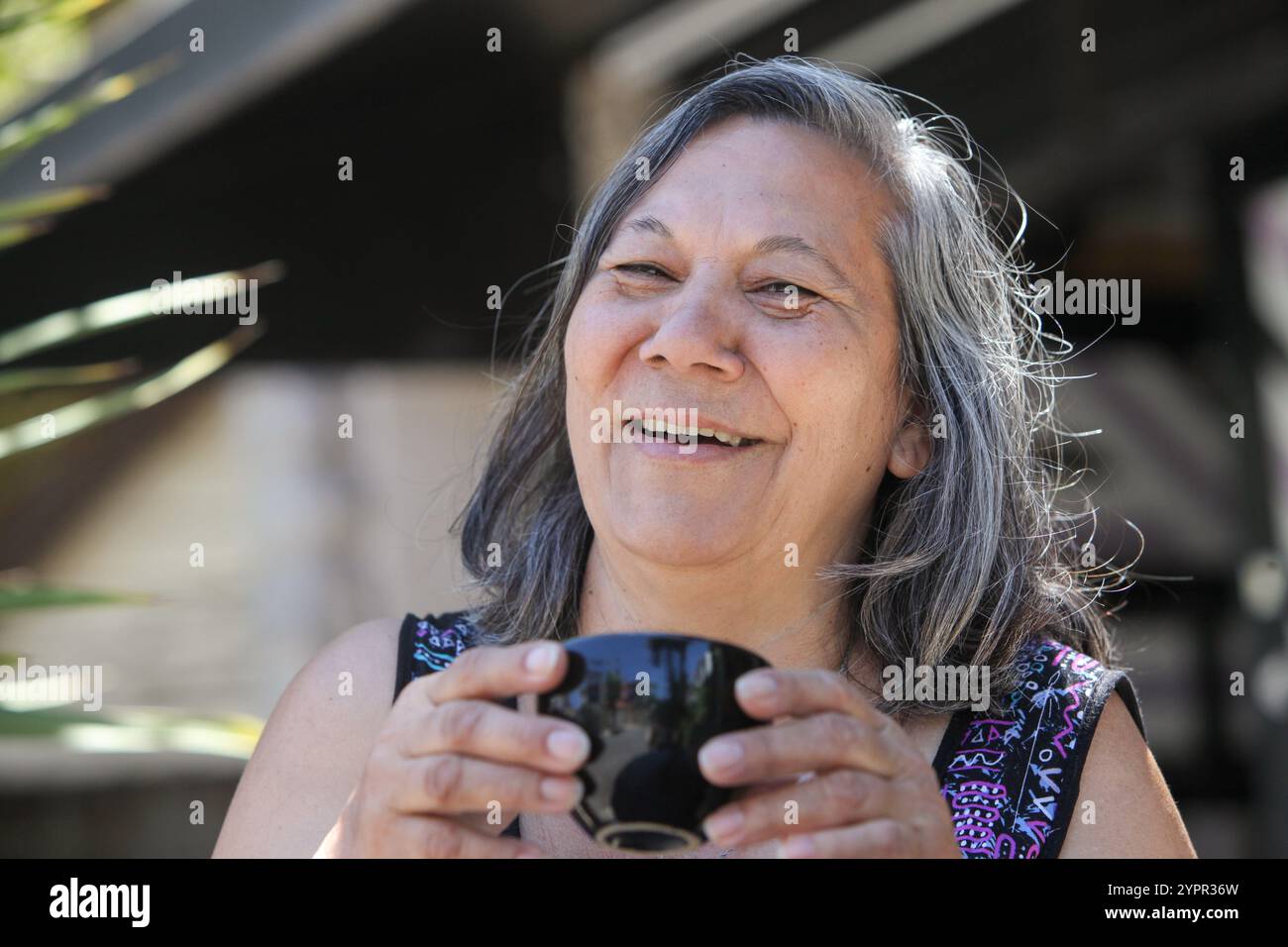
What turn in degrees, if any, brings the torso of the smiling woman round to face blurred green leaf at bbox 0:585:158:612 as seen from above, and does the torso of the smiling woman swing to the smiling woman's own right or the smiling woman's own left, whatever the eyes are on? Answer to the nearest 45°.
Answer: approximately 90° to the smiling woman's own right

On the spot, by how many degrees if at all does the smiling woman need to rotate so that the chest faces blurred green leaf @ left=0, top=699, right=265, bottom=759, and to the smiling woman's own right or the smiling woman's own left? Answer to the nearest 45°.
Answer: approximately 90° to the smiling woman's own right

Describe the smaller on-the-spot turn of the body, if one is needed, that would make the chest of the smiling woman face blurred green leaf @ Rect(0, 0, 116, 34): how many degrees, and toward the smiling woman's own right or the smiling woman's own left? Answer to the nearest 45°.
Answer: approximately 90° to the smiling woman's own right

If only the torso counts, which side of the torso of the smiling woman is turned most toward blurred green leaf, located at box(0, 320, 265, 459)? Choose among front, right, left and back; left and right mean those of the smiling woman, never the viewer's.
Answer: right

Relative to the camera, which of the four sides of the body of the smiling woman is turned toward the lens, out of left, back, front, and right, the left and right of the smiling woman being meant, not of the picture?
front
